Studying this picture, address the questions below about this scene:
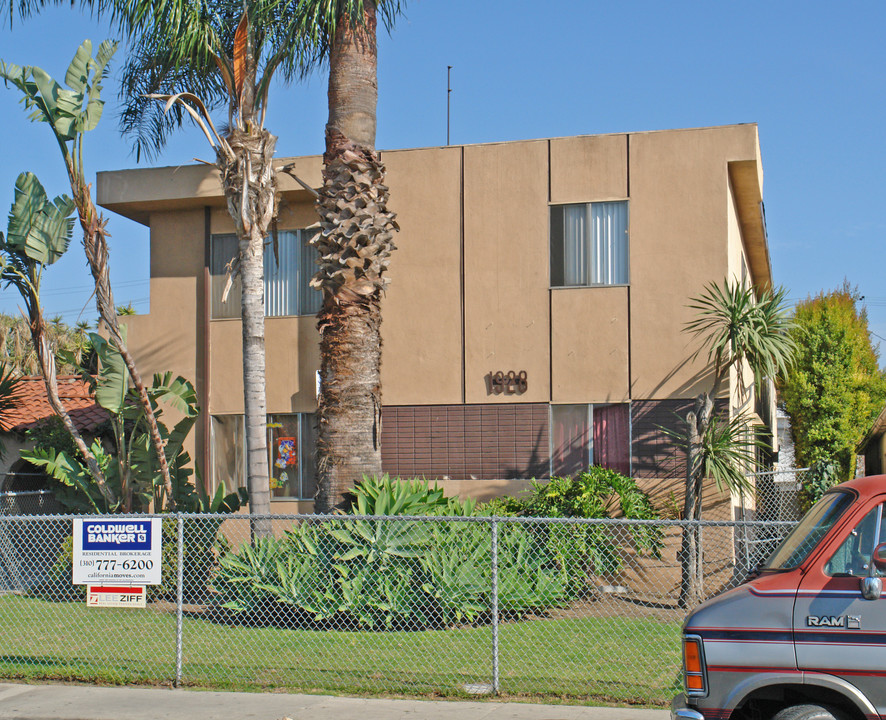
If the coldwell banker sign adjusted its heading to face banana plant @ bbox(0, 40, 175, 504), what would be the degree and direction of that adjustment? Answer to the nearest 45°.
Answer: approximately 180°

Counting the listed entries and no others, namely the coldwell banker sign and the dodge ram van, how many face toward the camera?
1

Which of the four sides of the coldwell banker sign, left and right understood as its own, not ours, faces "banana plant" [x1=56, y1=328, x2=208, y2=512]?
back

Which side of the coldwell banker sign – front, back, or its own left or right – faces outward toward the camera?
front

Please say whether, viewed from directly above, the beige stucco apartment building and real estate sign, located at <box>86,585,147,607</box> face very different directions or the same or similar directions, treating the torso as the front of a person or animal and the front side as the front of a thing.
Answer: same or similar directions

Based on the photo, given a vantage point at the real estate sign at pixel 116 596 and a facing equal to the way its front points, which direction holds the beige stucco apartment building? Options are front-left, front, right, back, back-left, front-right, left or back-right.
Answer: back-left

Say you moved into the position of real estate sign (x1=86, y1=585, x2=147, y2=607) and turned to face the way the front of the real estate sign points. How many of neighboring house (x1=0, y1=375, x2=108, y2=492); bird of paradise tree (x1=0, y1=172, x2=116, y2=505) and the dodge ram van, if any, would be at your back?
2

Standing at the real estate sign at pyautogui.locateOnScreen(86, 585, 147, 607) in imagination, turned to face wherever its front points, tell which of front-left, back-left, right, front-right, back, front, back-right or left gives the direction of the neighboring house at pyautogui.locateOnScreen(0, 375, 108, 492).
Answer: back

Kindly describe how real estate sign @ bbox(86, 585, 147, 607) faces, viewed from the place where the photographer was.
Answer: facing the viewer

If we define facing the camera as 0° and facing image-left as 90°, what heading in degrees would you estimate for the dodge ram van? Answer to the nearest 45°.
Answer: approximately 90°

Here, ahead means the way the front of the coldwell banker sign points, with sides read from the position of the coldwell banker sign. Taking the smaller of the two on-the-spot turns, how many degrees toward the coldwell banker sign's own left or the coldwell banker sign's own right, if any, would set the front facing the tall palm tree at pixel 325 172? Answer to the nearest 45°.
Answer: approximately 135° to the coldwell banker sign's own left

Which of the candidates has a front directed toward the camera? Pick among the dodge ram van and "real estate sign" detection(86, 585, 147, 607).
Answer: the real estate sign

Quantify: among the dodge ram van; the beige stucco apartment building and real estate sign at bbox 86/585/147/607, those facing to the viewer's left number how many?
1

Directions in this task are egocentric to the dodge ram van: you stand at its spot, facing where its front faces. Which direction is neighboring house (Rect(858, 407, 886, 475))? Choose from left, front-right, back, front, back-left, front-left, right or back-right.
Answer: right

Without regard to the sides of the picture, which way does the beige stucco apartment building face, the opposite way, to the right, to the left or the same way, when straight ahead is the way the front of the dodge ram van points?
to the left

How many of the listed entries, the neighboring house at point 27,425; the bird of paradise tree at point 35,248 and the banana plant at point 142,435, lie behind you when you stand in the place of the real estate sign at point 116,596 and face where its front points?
3
